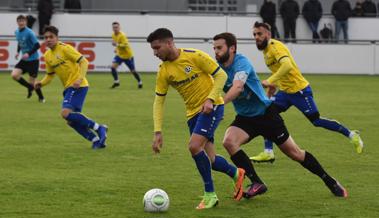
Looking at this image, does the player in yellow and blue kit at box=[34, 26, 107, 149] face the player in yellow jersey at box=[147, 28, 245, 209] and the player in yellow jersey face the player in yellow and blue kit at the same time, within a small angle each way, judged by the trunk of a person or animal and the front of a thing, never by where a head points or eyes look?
no

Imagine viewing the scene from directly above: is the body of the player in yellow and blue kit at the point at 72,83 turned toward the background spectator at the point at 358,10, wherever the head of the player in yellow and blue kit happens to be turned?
no

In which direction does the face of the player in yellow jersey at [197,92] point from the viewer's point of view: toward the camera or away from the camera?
toward the camera

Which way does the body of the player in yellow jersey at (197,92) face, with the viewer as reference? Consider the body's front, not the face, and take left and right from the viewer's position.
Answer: facing the viewer and to the left of the viewer

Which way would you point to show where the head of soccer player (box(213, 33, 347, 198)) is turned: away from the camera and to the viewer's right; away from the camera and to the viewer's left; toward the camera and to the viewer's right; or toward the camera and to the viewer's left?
toward the camera and to the viewer's left

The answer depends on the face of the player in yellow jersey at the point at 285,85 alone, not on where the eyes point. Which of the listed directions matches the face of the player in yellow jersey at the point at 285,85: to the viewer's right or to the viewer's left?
to the viewer's left

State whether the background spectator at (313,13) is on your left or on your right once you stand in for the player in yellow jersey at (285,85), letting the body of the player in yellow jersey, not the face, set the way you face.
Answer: on your right

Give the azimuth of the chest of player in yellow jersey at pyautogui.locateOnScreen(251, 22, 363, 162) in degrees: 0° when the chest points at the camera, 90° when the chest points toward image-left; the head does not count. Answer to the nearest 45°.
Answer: approximately 90°

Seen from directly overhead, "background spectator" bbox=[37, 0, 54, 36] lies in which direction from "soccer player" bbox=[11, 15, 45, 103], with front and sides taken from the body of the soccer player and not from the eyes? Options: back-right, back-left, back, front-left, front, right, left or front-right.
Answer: back-right

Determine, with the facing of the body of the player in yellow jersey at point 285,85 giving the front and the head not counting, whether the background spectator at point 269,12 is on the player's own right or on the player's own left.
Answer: on the player's own right

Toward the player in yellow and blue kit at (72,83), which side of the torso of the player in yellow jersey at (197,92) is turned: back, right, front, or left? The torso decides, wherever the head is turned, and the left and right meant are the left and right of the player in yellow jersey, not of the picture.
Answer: right

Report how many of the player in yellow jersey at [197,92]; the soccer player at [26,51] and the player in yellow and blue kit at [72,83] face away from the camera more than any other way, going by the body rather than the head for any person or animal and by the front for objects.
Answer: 0

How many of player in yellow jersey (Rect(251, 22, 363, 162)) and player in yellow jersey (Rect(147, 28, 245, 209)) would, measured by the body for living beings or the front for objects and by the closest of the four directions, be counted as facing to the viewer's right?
0

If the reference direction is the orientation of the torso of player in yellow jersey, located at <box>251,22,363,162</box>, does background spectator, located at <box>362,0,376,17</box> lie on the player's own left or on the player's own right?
on the player's own right
